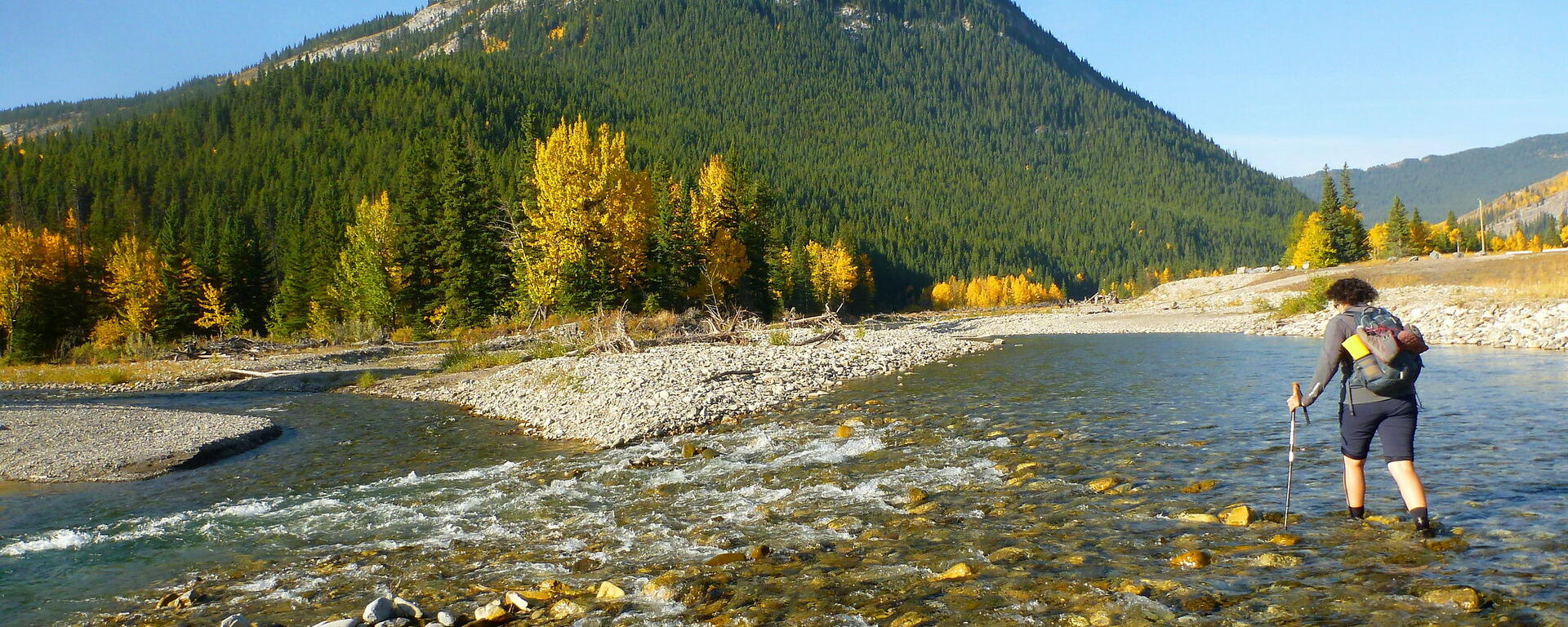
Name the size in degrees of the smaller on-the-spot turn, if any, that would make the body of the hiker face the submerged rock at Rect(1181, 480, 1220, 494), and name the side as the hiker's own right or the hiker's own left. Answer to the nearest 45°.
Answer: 0° — they already face it

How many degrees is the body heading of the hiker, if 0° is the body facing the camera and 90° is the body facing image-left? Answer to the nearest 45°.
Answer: approximately 135°

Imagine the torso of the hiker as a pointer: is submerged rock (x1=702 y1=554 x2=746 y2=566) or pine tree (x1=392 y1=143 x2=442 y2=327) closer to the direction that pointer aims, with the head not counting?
the pine tree

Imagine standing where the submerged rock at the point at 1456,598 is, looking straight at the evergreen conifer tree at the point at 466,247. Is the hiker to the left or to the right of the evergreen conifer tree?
right

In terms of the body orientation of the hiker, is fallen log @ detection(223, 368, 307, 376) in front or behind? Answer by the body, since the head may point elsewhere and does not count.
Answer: in front

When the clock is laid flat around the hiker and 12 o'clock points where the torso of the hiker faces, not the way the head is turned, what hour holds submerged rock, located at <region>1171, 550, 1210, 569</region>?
The submerged rock is roughly at 9 o'clock from the hiker.

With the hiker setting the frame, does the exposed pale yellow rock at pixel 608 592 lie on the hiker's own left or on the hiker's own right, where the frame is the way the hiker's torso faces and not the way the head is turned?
on the hiker's own left

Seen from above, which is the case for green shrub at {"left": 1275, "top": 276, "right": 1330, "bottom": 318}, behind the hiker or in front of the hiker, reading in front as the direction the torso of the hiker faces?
in front

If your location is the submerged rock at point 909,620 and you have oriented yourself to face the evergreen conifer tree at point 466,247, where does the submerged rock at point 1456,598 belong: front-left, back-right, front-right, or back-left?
back-right

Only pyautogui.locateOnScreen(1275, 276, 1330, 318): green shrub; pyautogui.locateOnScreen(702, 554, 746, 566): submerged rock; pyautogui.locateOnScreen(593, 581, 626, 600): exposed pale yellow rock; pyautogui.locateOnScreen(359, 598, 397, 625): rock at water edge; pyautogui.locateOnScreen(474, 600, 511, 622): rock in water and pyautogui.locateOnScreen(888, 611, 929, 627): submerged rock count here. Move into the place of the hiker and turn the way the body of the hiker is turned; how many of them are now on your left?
5

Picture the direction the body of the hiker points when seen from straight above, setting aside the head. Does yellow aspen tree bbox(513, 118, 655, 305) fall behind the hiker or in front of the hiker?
in front
